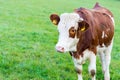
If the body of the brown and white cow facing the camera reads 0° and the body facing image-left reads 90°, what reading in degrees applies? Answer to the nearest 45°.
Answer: approximately 45°
